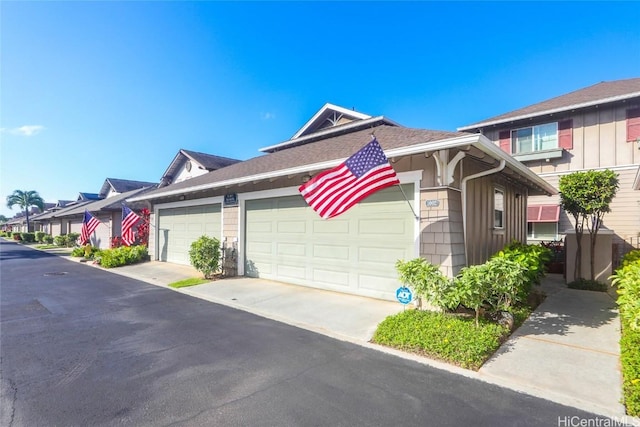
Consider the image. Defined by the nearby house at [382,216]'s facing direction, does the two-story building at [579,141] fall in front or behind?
behind

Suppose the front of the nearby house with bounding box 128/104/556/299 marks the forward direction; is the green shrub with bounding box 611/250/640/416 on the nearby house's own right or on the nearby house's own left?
on the nearby house's own left

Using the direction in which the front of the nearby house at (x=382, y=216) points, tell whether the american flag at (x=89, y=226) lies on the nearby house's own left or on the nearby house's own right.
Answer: on the nearby house's own right

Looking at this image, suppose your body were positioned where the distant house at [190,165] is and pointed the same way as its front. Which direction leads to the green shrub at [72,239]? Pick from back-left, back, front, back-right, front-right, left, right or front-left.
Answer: right

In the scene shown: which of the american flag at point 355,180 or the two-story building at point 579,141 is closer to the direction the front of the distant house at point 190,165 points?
the american flag

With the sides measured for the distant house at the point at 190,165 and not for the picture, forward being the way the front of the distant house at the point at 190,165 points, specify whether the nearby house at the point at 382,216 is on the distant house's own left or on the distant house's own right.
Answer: on the distant house's own left

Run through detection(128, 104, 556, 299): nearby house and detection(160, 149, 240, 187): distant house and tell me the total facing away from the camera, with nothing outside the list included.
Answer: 0

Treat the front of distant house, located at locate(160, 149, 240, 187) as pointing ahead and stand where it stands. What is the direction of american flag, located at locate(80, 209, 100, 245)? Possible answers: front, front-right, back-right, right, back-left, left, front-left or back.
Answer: front

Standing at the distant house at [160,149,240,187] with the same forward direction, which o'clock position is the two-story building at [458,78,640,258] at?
The two-story building is roughly at 9 o'clock from the distant house.

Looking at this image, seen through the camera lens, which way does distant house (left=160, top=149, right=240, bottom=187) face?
facing the viewer and to the left of the viewer

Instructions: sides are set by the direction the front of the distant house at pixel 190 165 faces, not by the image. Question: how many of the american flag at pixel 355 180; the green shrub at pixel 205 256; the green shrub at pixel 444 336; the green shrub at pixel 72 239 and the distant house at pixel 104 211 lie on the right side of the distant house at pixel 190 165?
2

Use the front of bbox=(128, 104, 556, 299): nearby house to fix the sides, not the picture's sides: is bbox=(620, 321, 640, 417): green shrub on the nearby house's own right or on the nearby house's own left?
on the nearby house's own left

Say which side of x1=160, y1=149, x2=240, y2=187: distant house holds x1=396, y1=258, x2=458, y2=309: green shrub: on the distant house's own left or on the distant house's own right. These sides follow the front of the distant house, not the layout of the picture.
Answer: on the distant house's own left
